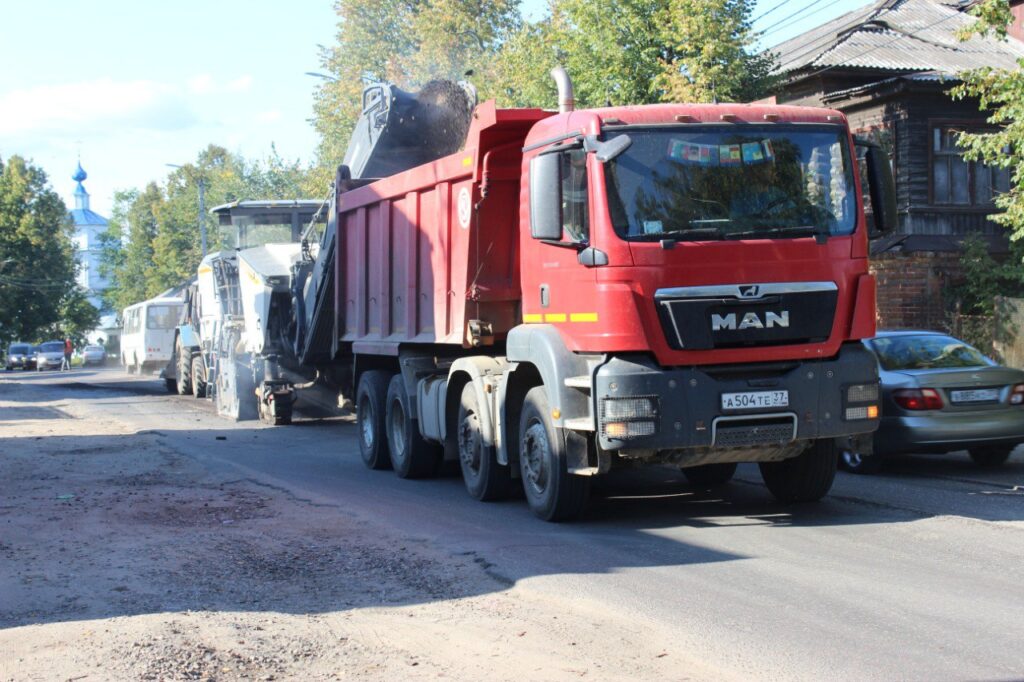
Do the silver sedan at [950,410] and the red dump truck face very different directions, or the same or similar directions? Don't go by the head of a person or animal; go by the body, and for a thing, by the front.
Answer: very different directions

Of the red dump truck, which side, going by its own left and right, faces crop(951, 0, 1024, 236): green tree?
left

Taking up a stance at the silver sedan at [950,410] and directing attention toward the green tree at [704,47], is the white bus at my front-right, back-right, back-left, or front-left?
front-left

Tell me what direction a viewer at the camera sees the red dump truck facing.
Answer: facing the viewer and to the right of the viewer

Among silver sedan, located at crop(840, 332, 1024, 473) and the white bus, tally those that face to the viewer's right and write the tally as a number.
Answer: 0

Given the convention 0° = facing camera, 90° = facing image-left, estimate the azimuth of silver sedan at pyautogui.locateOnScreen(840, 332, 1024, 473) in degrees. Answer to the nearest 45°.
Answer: approximately 135°

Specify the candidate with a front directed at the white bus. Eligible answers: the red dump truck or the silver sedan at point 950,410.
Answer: the silver sedan

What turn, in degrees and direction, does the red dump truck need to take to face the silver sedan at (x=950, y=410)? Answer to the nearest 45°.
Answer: approximately 90° to its left

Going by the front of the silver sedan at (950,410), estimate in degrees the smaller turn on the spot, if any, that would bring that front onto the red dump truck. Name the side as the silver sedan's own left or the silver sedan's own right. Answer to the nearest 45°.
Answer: approximately 90° to the silver sedan's own left

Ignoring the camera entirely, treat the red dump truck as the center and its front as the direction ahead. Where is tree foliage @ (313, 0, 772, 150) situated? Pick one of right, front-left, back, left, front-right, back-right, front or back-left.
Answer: back-left
